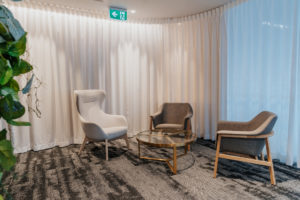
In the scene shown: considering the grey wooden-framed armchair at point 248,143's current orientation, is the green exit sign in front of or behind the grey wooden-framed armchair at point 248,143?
in front

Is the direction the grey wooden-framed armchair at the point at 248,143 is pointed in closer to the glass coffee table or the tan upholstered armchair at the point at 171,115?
the glass coffee table

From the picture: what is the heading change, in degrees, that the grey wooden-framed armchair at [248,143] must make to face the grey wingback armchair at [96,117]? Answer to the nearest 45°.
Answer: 0° — it already faces it

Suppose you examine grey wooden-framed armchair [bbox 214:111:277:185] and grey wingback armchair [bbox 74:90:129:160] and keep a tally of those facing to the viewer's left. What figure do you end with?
1

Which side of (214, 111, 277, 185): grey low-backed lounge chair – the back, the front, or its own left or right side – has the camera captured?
left

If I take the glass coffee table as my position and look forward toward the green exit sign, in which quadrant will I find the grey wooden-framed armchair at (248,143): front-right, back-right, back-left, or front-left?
back-right

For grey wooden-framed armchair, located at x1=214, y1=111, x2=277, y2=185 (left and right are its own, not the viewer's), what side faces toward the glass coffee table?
front

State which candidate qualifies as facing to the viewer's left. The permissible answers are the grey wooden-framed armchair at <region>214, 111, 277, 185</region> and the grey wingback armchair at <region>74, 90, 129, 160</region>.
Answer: the grey wooden-framed armchair at <region>214, 111, 277, 185</region>

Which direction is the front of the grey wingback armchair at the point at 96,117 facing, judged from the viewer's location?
facing the viewer and to the right of the viewer

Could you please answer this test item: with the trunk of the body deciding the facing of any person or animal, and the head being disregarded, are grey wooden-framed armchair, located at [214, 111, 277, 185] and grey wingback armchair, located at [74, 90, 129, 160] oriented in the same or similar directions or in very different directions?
very different directions

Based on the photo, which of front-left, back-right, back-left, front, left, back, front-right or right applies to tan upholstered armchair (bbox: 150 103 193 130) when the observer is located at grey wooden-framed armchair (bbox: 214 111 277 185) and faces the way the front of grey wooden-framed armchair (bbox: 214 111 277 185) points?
front-right

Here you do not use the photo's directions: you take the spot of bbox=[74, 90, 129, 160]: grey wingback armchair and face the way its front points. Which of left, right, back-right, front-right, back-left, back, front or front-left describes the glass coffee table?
front
